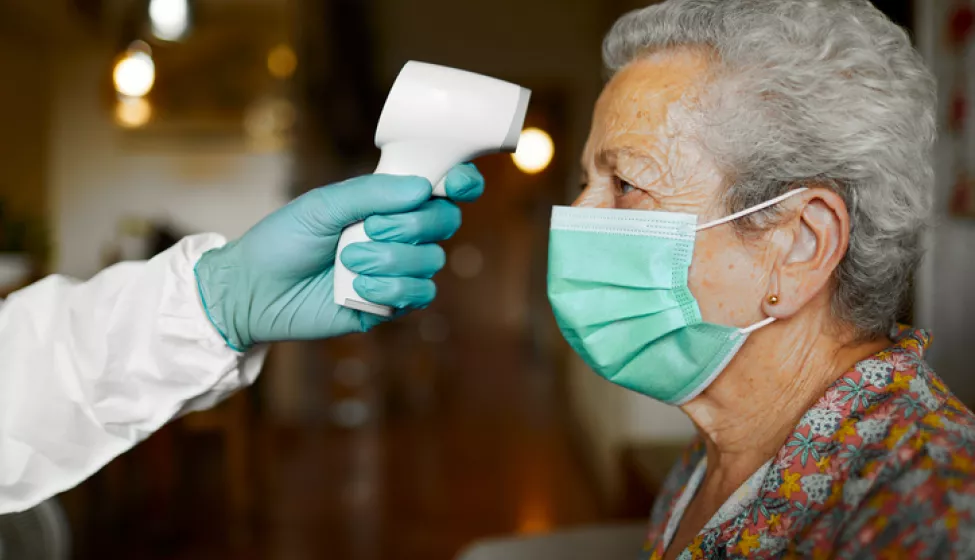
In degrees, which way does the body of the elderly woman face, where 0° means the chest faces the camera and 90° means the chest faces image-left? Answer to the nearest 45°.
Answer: approximately 90°

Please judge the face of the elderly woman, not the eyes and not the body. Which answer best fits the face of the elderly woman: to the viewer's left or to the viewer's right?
to the viewer's left
